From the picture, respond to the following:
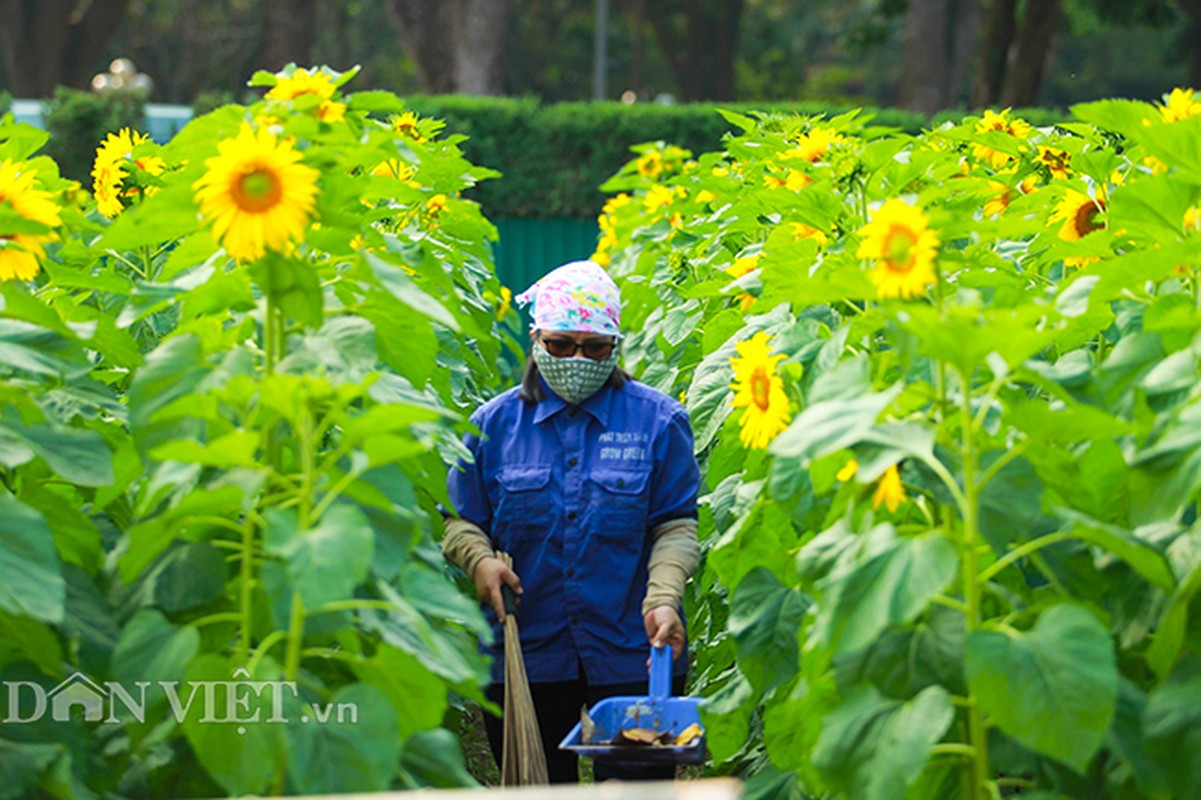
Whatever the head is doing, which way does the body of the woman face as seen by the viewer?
toward the camera

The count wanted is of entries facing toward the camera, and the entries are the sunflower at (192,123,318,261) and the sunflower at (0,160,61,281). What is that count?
2

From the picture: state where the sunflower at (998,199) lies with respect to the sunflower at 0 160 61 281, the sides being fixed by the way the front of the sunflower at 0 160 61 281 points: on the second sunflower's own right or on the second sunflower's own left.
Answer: on the second sunflower's own left

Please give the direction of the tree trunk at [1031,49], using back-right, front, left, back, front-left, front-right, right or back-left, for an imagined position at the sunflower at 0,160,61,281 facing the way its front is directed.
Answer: back-left

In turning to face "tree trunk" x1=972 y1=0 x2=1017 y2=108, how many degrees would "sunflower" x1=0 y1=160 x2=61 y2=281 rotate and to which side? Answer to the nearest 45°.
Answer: approximately 135° to its left

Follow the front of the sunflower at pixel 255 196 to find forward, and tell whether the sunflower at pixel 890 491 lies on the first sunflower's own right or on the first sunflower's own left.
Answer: on the first sunflower's own left

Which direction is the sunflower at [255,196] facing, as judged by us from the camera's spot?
facing the viewer

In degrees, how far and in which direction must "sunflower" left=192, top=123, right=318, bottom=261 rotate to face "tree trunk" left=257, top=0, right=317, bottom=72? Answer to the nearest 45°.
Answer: approximately 180°

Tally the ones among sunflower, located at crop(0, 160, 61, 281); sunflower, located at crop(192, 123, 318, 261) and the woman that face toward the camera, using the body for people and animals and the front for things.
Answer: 3

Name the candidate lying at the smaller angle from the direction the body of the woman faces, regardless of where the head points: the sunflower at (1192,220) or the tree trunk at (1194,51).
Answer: the sunflower

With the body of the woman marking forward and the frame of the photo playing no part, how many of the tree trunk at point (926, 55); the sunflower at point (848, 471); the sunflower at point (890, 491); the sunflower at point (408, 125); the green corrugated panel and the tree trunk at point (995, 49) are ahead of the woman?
2

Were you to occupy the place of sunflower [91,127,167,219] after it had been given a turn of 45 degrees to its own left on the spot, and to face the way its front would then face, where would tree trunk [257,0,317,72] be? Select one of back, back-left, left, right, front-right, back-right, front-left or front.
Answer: back

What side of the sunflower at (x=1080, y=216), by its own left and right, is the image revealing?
front

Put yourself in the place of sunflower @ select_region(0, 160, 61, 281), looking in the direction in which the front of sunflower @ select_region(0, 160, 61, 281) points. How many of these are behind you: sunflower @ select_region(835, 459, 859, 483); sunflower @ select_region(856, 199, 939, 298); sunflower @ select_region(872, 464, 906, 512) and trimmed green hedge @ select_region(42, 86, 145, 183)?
1

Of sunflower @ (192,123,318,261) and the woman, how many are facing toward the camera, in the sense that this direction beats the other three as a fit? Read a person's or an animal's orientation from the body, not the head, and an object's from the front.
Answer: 2

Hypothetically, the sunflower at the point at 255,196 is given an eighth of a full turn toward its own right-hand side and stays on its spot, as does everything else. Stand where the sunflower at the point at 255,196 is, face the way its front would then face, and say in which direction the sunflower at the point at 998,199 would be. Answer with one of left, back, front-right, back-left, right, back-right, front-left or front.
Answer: back
